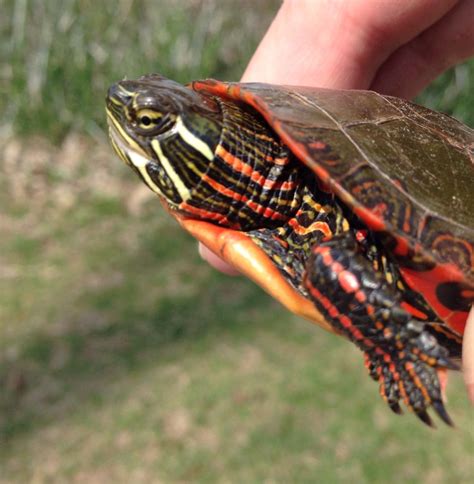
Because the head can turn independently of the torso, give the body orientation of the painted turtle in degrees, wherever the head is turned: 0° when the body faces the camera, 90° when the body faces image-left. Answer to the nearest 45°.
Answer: approximately 90°
